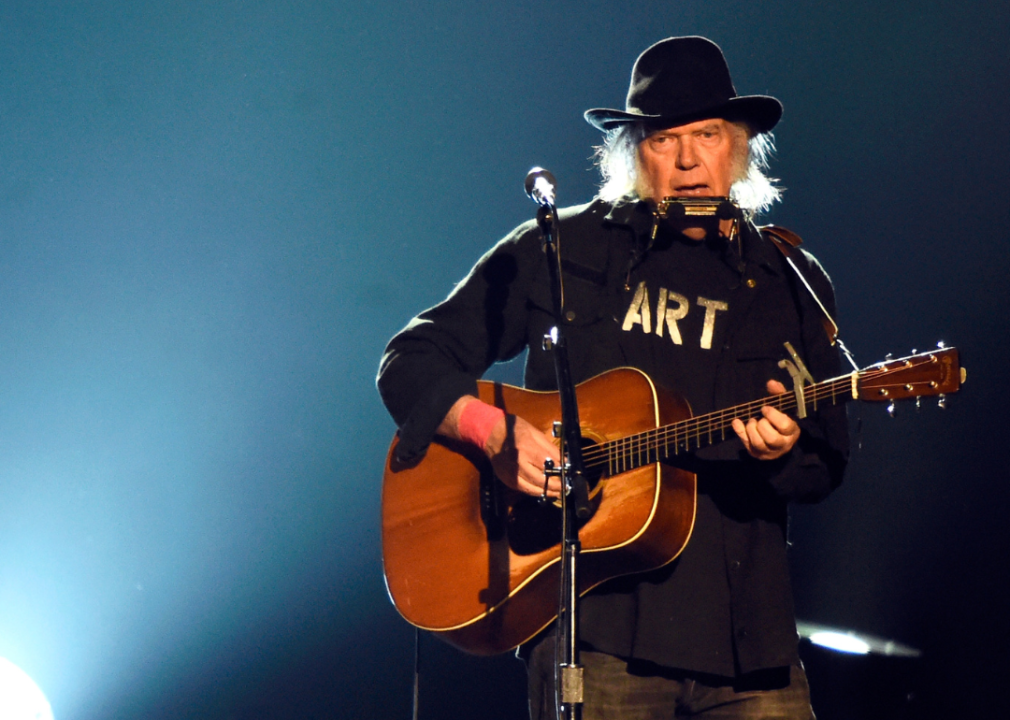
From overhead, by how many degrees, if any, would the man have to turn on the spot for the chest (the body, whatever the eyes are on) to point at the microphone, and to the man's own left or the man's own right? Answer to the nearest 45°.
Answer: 0° — they already face it

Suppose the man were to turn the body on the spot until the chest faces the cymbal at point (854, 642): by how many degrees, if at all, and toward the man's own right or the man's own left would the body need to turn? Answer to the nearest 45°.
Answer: approximately 135° to the man's own left

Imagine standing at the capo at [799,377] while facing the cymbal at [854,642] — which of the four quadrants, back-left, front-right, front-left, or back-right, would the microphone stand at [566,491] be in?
back-left

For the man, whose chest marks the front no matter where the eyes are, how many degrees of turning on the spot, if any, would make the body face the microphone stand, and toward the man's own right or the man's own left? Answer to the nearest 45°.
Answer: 0° — they already face it

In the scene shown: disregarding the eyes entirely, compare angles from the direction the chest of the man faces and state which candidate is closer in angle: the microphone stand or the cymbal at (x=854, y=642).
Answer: the microphone stand

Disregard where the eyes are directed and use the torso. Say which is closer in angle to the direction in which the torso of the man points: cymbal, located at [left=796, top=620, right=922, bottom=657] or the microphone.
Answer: the microphone

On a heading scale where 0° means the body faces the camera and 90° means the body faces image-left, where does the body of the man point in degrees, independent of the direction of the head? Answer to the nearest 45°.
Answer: approximately 0°
